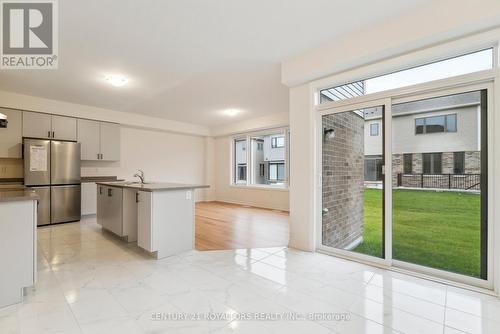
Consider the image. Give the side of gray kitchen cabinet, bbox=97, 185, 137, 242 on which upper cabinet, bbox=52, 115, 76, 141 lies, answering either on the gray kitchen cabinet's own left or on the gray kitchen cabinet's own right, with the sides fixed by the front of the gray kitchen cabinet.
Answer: on the gray kitchen cabinet's own right

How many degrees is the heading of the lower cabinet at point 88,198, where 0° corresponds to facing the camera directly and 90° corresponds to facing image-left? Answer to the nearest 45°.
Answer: approximately 0°

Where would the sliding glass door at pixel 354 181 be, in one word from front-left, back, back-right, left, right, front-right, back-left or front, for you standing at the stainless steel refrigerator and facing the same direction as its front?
front-left

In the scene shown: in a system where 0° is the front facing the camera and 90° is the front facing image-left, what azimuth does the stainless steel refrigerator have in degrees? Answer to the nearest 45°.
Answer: approximately 0°

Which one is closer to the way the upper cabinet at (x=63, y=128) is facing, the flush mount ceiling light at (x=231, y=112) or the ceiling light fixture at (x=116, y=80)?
the ceiling light fixture

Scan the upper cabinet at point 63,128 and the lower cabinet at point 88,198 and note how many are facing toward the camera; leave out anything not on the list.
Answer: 2
